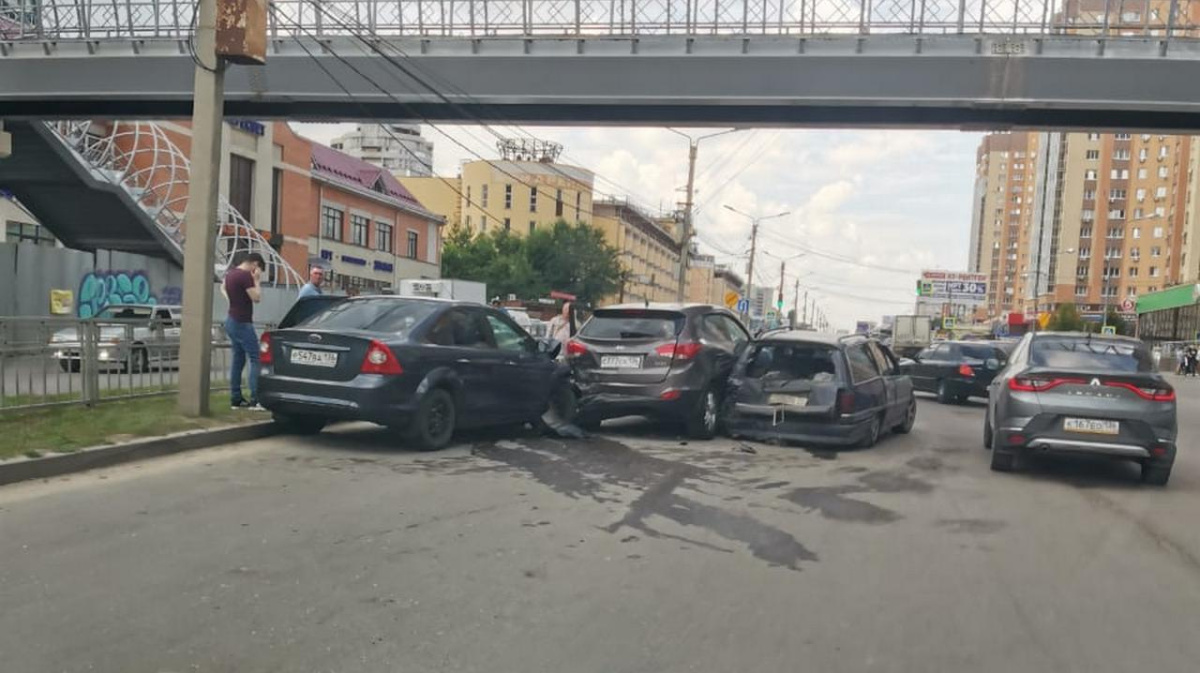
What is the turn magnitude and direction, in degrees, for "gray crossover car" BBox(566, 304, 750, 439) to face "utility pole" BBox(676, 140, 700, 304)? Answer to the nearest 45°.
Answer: approximately 45° to its left

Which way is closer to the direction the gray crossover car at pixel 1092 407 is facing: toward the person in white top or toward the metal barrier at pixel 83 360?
the person in white top

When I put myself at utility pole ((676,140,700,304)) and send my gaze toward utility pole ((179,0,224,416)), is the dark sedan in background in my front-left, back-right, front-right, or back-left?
front-left

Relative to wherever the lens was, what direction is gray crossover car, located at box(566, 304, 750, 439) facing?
facing away from the viewer and to the right of the viewer

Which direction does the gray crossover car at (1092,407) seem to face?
away from the camera

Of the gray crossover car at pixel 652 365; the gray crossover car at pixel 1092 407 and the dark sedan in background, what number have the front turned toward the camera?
0

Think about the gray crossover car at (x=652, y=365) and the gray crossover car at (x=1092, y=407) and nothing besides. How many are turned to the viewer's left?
0

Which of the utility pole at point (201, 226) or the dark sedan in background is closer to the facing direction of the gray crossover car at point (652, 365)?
the dark sedan in background

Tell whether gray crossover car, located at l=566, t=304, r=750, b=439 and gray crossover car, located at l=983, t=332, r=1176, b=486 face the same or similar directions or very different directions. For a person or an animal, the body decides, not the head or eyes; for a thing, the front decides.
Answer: same or similar directions

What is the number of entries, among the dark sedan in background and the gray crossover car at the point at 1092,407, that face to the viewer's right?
0

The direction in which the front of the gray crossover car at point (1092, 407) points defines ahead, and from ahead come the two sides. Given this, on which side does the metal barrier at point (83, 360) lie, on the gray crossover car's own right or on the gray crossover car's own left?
on the gray crossover car's own left

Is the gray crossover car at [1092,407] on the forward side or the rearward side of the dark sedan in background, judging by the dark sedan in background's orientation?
on the rearward side

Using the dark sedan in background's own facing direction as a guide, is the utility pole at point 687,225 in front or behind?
in front

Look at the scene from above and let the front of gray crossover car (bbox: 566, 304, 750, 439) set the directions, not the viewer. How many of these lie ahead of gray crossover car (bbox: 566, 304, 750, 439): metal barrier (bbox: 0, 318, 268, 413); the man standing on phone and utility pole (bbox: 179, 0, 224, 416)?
0

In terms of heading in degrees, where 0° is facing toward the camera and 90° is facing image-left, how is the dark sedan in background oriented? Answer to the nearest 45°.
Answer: approximately 135°
